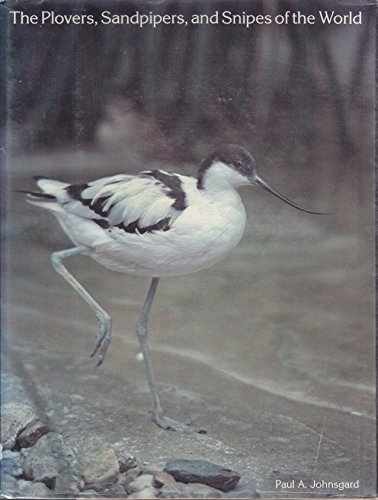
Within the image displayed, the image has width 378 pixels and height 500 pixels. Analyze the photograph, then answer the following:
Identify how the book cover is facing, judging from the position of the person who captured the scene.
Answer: facing the viewer
